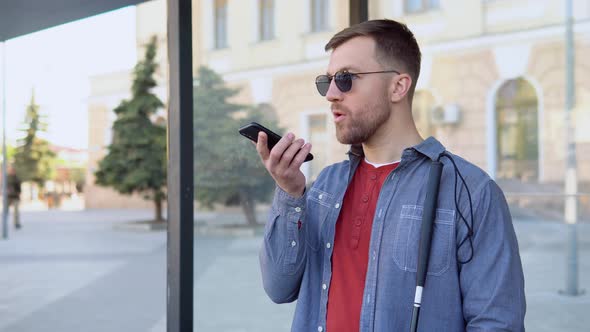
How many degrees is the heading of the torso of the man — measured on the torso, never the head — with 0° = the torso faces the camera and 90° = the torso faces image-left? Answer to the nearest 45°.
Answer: approximately 45°

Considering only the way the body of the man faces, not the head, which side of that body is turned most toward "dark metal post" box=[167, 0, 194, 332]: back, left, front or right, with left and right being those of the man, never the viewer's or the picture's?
right

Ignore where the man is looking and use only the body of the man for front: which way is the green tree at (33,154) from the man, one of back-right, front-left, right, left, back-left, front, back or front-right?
right

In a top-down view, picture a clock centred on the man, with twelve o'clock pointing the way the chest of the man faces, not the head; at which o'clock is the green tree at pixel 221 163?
The green tree is roughly at 4 o'clock from the man.

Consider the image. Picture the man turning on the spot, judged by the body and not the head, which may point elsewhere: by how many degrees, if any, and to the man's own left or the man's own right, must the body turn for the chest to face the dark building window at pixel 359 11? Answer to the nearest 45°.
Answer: approximately 135° to the man's own right

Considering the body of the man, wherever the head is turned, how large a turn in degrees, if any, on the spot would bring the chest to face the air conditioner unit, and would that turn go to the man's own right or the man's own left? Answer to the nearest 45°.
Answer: approximately 135° to the man's own right
